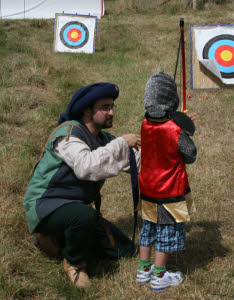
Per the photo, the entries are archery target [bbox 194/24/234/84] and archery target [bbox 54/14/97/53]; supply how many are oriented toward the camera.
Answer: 2

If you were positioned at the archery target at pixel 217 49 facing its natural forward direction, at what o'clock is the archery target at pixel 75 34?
the archery target at pixel 75 34 is roughly at 4 o'clock from the archery target at pixel 217 49.

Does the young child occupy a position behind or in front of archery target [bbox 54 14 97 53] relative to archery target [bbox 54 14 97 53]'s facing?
in front
